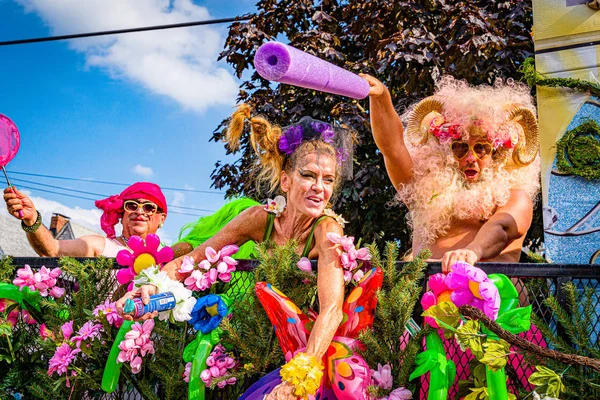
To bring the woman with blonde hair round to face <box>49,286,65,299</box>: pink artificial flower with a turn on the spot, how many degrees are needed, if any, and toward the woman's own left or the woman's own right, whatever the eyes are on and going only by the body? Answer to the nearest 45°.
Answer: approximately 90° to the woman's own right

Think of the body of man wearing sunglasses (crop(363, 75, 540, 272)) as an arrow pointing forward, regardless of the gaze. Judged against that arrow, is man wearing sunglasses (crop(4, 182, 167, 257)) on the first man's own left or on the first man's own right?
on the first man's own right

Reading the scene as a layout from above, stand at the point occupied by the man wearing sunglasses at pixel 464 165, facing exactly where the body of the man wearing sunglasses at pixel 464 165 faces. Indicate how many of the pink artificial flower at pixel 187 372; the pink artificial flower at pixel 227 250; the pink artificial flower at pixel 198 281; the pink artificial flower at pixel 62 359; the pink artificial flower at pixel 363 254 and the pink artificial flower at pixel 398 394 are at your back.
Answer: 0

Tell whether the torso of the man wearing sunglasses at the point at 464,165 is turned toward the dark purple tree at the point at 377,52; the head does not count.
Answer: no

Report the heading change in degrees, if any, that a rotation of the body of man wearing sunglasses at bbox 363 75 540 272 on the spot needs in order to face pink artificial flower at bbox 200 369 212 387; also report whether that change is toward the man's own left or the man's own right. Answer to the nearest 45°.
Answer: approximately 45° to the man's own right

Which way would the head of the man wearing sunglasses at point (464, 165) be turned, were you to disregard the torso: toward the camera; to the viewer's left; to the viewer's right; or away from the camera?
toward the camera

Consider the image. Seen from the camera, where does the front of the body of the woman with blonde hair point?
toward the camera

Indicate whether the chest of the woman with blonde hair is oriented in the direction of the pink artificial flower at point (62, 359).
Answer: no

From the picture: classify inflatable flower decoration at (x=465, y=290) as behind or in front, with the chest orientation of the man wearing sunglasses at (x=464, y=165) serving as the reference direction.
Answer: in front

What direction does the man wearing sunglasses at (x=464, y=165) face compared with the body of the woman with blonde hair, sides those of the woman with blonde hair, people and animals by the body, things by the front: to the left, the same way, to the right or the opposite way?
the same way

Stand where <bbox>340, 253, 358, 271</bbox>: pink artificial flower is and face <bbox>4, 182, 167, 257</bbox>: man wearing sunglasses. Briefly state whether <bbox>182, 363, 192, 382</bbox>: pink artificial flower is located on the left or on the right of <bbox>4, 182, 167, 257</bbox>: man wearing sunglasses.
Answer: left

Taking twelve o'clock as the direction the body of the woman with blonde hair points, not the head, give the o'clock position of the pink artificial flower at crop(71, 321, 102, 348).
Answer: The pink artificial flower is roughly at 3 o'clock from the woman with blonde hair.

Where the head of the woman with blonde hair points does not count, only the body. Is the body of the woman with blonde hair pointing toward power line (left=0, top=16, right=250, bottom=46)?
no
